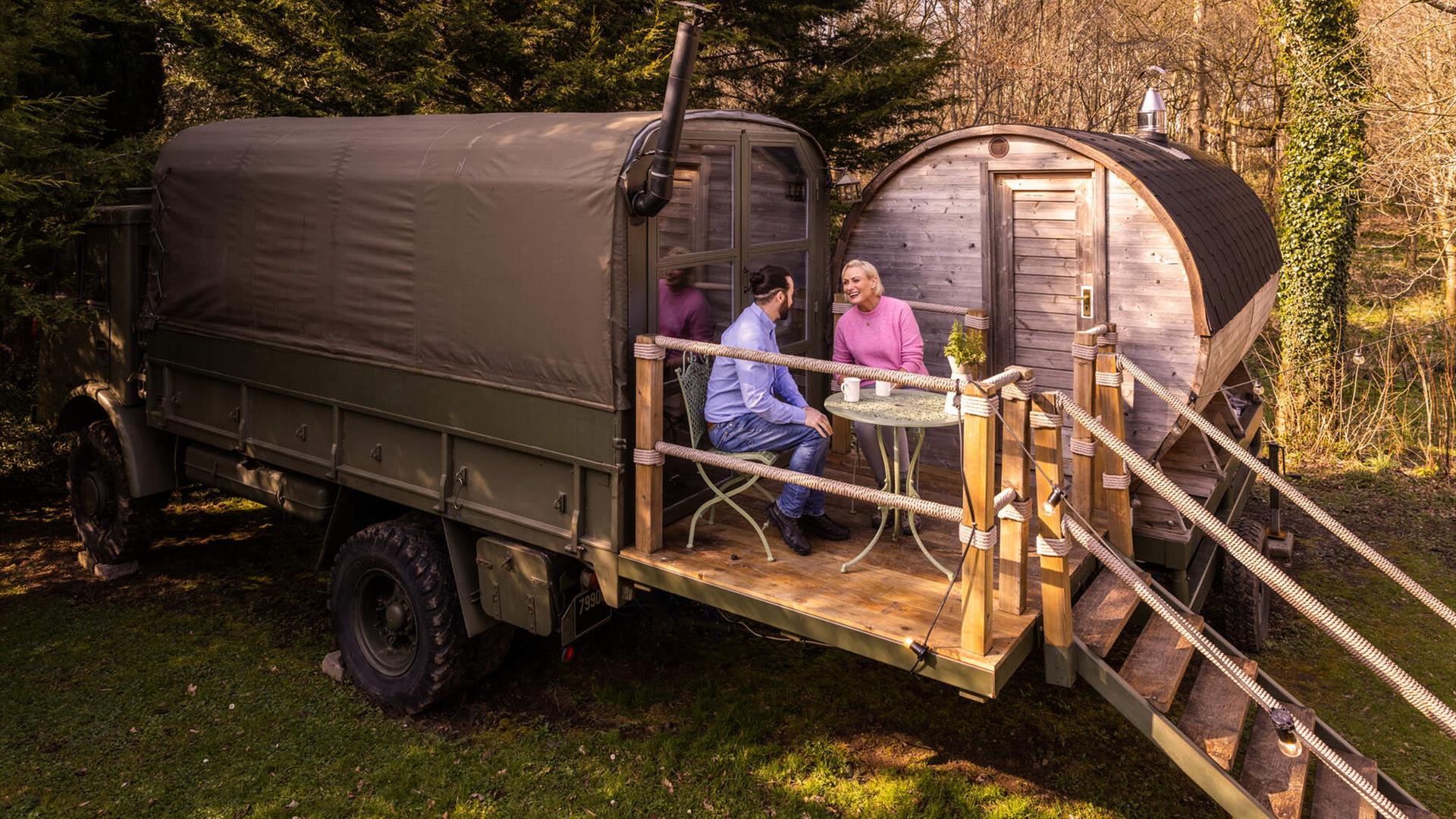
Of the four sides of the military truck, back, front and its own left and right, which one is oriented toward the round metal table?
back

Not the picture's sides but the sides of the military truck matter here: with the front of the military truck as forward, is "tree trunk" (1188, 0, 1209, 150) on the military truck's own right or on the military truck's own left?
on the military truck's own right

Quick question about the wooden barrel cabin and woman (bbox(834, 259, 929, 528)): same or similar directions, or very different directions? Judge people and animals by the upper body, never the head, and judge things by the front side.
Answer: same or similar directions

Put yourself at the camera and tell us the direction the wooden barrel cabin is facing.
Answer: facing the viewer and to the left of the viewer

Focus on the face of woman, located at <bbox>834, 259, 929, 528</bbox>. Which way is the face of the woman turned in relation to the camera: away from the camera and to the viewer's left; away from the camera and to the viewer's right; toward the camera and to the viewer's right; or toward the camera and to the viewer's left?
toward the camera and to the viewer's left

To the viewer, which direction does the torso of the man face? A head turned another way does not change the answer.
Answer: to the viewer's right

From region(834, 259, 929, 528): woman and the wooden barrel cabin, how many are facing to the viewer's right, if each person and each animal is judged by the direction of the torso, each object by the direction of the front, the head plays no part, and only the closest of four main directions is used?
0

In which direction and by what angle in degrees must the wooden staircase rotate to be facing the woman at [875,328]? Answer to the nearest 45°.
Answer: approximately 180°

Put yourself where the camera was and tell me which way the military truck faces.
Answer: facing away from the viewer and to the left of the viewer

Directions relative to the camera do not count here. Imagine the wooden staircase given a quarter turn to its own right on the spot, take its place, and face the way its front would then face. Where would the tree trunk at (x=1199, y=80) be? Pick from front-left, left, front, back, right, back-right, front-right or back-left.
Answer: back-right

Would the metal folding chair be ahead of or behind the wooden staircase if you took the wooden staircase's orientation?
behind

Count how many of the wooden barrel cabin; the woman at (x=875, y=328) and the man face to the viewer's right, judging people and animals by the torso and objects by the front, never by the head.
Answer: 1
